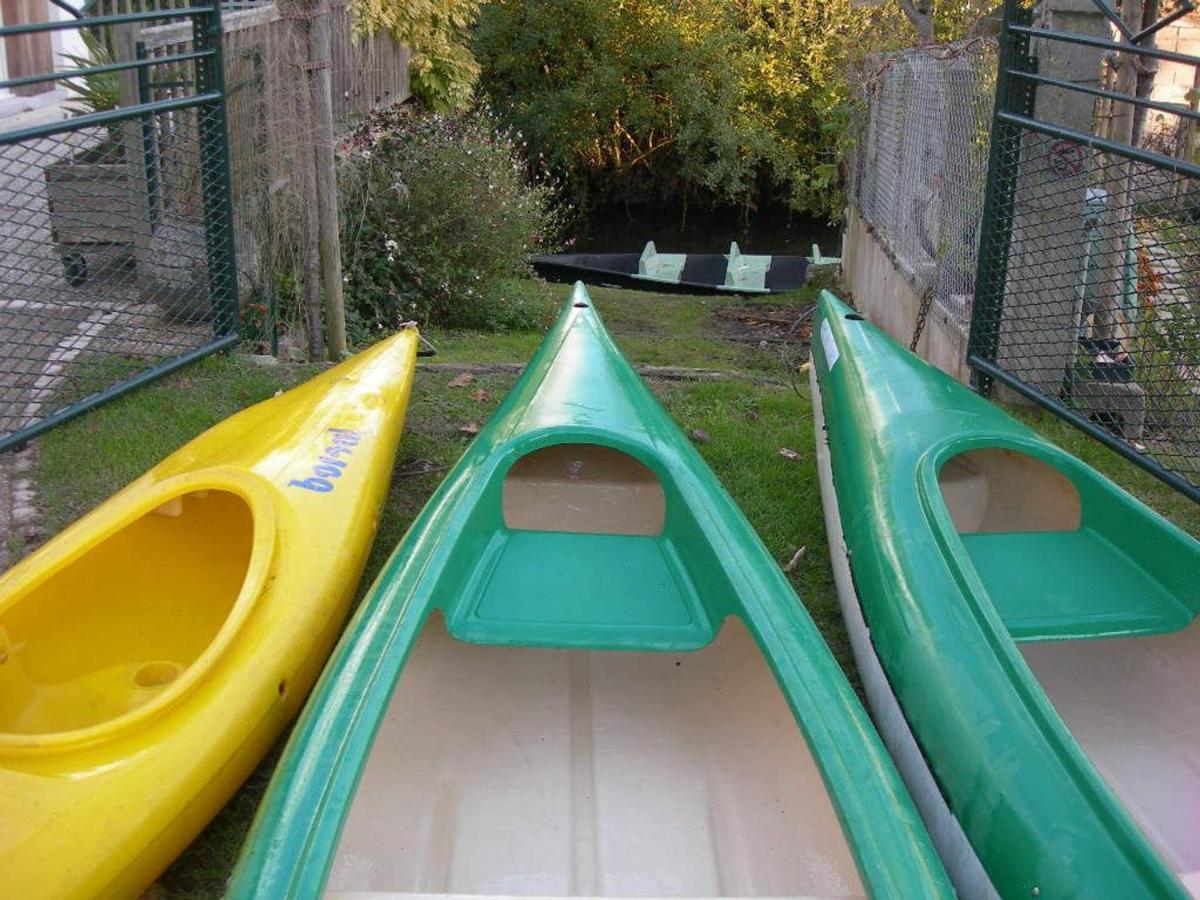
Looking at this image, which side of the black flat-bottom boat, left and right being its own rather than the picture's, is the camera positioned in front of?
left

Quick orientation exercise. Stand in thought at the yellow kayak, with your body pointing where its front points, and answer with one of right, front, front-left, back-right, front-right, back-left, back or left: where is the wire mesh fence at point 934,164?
front

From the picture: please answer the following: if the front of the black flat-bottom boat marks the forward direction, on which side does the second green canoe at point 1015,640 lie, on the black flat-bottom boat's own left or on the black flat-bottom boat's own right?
on the black flat-bottom boat's own left

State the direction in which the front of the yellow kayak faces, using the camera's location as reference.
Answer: facing away from the viewer and to the right of the viewer

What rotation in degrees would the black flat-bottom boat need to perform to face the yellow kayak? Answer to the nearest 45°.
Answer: approximately 90° to its left

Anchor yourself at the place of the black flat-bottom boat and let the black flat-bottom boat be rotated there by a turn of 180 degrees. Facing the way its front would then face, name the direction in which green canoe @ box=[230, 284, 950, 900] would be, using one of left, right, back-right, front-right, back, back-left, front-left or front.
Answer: right

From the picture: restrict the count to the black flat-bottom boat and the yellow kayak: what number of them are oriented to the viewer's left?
1

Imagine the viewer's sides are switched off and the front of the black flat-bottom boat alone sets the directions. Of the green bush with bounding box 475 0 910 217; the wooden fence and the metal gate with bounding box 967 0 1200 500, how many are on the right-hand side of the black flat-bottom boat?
1

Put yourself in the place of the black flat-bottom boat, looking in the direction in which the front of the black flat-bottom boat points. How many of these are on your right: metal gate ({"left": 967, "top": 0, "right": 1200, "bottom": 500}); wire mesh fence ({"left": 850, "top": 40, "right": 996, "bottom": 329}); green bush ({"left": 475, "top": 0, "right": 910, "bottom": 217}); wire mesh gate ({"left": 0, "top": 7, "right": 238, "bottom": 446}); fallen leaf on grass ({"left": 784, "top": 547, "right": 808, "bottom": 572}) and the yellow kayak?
1

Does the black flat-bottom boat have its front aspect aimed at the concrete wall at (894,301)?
no

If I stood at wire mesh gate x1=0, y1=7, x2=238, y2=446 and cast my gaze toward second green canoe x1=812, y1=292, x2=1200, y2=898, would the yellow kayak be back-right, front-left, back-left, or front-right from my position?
front-right

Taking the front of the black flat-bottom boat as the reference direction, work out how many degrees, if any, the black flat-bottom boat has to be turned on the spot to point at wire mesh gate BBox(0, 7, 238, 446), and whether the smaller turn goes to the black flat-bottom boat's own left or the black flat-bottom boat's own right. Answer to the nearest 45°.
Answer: approximately 90° to the black flat-bottom boat's own left

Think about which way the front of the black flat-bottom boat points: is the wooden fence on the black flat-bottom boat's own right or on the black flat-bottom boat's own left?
on the black flat-bottom boat's own left

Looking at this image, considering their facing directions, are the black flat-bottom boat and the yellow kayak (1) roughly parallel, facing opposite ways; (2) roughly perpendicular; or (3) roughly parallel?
roughly perpendicular

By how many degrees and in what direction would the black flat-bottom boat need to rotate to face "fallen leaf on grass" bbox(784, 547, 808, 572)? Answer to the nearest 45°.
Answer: approximately 90° to its left

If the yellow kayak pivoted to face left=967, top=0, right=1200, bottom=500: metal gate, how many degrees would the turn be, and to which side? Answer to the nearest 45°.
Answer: approximately 45° to its right
